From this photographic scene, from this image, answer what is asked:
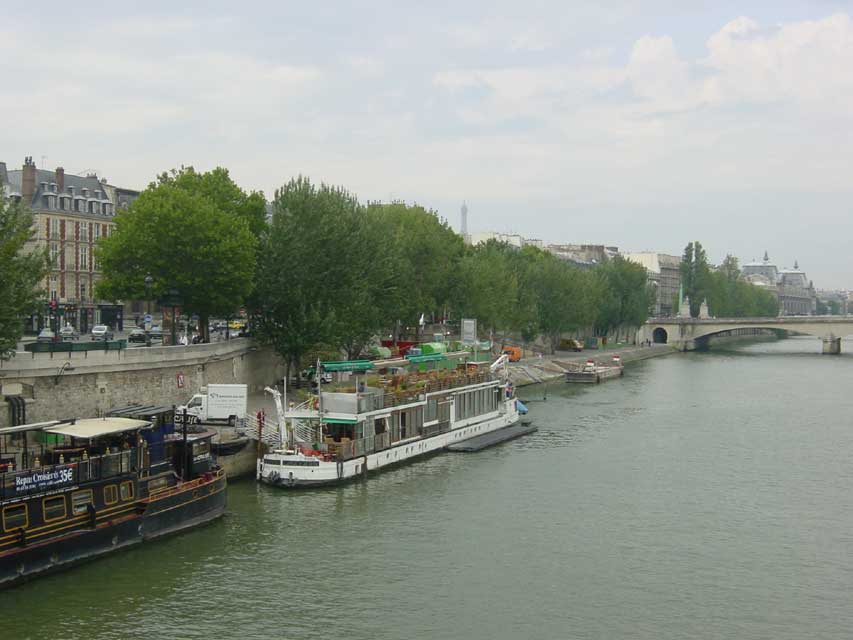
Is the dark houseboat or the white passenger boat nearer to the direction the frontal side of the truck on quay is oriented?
the dark houseboat

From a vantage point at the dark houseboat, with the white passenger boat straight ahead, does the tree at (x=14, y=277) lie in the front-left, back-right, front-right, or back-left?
front-left

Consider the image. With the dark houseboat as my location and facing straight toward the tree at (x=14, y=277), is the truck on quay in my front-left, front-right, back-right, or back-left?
front-right

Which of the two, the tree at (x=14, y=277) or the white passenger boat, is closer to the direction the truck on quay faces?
the tree

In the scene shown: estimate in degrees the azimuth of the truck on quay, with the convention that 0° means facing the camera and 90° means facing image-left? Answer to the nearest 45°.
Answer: approximately 90°

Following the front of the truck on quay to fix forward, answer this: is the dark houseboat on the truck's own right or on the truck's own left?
on the truck's own left

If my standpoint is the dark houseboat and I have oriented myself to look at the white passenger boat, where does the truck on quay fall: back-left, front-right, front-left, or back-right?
front-left

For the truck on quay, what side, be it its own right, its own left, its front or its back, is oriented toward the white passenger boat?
back

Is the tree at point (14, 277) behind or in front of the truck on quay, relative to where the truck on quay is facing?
in front
